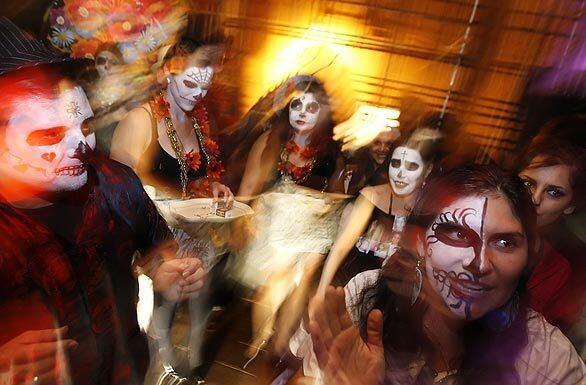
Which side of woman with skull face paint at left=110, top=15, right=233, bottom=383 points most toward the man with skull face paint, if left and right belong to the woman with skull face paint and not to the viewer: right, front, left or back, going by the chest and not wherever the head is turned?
right

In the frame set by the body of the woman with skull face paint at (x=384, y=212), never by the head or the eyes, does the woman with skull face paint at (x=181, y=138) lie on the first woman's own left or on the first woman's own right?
on the first woman's own right

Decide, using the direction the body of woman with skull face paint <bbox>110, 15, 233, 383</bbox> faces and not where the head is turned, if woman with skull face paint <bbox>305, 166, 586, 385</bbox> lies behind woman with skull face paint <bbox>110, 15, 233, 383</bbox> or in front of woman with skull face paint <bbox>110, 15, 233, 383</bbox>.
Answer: in front

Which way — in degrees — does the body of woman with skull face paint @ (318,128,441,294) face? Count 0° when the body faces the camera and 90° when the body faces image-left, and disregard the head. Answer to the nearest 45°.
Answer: approximately 0°

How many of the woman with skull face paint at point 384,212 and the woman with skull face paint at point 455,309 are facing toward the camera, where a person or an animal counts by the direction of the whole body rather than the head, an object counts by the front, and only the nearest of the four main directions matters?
2

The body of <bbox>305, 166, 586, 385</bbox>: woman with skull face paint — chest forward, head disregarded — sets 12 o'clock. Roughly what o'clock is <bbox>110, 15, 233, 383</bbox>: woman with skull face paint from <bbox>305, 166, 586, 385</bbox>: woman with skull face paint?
<bbox>110, 15, 233, 383</bbox>: woman with skull face paint is roughly at 3 o'clock from <bbox>305, 166, 586, 385</bbox>: woman with skull face paint.

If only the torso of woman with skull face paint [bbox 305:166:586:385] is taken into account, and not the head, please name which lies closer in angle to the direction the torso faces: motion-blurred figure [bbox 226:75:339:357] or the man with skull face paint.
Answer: the man with skull face paint

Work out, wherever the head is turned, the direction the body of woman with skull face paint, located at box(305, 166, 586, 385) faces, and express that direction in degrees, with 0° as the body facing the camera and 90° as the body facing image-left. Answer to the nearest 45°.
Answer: approximately 0°

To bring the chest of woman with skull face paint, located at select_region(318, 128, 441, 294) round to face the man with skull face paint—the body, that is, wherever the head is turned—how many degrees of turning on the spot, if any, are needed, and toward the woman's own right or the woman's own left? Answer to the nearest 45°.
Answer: approximately 45° to the woman's own right
